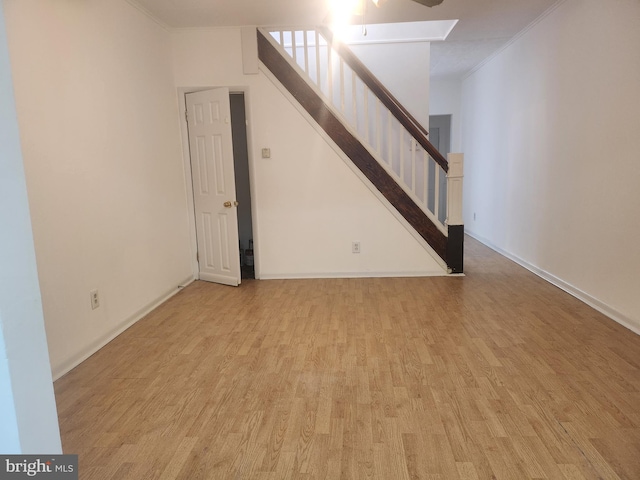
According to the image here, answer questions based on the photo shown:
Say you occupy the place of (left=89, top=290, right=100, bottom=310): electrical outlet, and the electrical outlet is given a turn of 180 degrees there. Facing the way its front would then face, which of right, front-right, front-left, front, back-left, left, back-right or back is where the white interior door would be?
right

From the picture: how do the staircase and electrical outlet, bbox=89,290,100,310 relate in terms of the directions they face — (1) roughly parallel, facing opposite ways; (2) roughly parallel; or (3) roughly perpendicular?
roughly parallel

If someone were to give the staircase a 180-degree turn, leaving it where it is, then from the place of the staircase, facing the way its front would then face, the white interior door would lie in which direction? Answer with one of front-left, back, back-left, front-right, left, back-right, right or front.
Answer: front

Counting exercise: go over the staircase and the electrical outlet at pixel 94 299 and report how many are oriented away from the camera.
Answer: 0

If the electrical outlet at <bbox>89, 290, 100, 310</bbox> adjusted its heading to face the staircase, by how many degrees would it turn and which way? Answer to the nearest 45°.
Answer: approximately 45° to its left

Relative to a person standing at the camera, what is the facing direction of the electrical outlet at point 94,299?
facing the viewer and to the right of the viewer

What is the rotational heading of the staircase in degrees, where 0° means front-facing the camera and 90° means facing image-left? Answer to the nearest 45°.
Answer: approximately 270°

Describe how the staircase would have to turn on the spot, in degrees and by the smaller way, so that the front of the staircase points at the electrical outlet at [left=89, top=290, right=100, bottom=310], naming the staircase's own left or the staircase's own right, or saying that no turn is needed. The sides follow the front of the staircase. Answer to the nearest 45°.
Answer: approximately 135° to the staircase's own right
